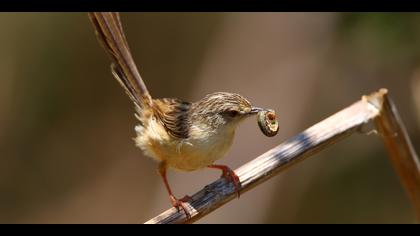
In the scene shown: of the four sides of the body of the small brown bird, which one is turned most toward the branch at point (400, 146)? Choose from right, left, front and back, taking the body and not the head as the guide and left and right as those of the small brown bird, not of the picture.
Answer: front

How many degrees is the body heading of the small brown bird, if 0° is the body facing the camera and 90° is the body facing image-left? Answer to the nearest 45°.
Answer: approximately 270°
